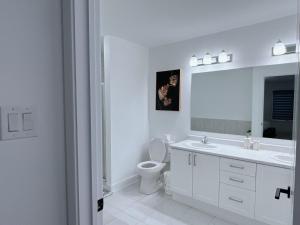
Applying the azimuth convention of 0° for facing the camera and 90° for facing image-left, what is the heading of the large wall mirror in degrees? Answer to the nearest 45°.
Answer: approximately 45°

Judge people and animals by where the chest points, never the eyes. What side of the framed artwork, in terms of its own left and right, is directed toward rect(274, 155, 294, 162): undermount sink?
left

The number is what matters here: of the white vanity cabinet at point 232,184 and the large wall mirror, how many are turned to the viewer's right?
0

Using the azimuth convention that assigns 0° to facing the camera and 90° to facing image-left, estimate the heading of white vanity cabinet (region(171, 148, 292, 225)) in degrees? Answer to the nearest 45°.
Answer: approximately 45°

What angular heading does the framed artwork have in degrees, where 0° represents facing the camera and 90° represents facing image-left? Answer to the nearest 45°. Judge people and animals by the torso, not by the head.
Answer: approximately 45°

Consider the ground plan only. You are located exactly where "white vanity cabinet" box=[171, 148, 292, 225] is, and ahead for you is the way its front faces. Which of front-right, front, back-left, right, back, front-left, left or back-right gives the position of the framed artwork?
right
